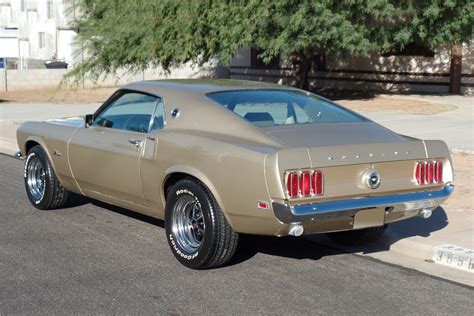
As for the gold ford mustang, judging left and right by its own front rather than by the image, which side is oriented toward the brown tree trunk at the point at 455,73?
right

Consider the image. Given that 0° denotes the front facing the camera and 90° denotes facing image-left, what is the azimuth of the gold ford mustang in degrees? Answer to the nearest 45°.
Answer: approximately 135°
